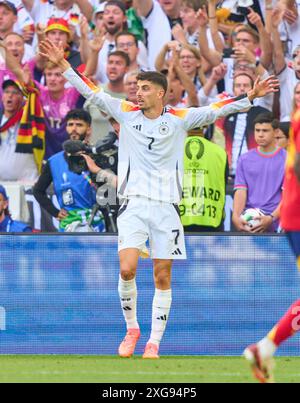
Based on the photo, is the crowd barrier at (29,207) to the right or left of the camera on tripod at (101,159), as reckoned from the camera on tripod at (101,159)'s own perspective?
on its right

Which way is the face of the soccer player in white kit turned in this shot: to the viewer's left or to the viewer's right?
to the viewer's left

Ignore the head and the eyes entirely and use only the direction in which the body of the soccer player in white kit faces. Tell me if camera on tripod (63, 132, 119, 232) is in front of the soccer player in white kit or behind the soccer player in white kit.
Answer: behind

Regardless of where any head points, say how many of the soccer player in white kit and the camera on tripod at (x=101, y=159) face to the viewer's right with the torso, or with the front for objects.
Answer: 0

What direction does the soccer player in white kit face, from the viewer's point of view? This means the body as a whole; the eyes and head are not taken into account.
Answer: toward the camera

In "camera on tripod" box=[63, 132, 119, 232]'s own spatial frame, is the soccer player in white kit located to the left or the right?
on its left

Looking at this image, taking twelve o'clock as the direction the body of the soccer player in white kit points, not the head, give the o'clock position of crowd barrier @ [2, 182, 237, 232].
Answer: The crowd barrier is roughly at 5 o'clock from the soccer player in white kit.
